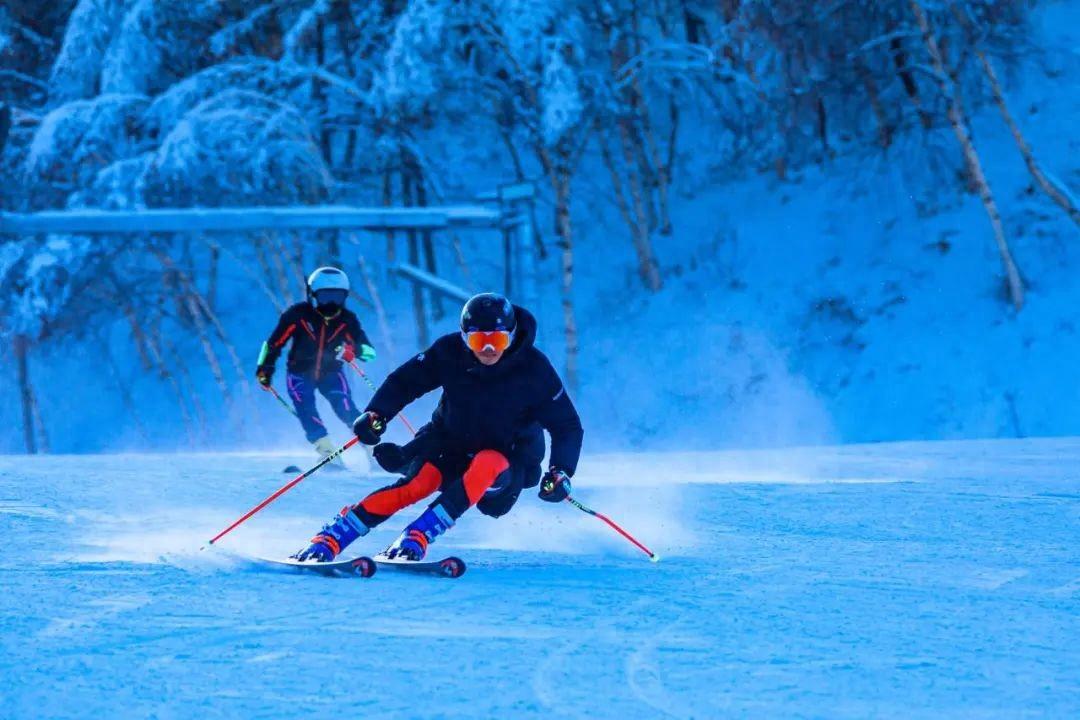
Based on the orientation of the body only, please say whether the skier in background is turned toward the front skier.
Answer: yes

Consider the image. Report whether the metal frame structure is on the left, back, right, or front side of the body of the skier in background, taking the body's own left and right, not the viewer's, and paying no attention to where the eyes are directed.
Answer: back

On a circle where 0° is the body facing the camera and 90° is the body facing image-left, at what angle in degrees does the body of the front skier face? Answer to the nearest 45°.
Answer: approximately 0°

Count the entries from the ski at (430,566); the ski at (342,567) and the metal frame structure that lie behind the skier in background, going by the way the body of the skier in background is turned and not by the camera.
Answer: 1

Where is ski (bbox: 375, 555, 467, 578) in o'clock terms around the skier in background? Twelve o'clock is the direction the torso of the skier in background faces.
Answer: The ski is roughly at 12 o'clock from the skier in background.

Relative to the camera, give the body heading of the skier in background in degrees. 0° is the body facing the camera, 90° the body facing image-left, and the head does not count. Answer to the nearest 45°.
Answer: approximately 0°

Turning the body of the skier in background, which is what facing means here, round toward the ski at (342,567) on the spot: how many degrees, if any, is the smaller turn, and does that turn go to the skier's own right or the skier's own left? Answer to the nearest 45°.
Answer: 0° — they already face it

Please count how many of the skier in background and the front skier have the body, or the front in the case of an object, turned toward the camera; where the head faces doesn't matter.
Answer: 2
